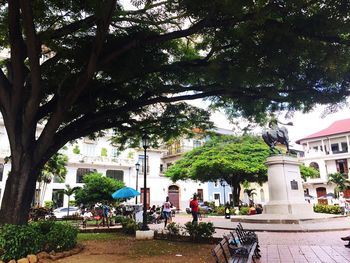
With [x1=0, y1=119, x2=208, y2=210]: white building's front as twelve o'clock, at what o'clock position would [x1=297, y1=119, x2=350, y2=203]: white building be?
[x1=297, y1=119, x2=350, y2=203]: white building is roughly at 9 o'clock from [x1=0, y1=119, x2=208, y2=210]: white building.

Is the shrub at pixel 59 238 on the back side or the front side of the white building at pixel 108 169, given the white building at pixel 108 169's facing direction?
on the front side

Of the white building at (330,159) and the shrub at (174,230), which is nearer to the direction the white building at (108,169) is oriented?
the shrub

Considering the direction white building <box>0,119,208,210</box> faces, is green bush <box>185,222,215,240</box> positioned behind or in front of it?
in front

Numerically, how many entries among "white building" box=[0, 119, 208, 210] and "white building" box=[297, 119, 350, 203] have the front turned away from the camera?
0

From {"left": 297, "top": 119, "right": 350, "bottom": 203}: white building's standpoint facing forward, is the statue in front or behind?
in front

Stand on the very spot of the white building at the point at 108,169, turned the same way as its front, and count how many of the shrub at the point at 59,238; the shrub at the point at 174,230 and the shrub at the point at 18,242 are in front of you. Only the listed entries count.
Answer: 3

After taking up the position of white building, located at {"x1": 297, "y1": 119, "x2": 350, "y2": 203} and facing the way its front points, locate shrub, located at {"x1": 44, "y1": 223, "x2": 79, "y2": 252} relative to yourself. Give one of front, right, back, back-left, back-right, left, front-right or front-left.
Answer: front-left

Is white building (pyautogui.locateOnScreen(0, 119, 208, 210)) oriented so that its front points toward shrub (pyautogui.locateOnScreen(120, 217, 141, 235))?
yes

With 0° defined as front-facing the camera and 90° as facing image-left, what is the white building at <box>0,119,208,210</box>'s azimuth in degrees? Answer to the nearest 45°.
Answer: approximately 0°

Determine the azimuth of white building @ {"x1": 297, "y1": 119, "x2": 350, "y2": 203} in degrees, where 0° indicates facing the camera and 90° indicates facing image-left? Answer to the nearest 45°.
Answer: approximately 45°
